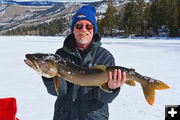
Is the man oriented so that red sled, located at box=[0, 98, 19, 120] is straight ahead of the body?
no

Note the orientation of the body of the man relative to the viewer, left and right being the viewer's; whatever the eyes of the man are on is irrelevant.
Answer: facing the viewer

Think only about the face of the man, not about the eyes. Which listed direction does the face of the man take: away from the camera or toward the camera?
toward the camera
